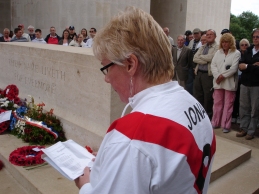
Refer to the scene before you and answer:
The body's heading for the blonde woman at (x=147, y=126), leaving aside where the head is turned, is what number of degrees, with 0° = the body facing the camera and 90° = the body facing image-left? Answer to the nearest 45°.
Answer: approximately 135°

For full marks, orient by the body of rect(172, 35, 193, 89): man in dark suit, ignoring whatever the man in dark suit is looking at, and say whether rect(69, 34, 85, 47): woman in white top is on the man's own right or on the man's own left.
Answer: on the man's own right

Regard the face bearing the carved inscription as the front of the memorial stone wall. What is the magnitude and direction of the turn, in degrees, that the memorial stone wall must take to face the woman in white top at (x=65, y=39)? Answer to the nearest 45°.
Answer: approximately 135° to its right

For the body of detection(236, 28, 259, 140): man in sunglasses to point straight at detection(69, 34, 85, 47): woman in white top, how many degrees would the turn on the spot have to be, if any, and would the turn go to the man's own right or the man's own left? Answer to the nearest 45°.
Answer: approximately 90° to the man's own right

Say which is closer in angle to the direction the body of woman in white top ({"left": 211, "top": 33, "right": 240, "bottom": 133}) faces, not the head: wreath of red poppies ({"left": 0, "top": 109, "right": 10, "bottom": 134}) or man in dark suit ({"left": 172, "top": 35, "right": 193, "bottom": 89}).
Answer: the wreath of red poppies

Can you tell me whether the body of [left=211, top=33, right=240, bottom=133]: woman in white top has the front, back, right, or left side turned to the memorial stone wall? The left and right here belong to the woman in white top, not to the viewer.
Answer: front

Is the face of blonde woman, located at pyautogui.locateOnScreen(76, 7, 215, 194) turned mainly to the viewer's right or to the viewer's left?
to the viewer's left

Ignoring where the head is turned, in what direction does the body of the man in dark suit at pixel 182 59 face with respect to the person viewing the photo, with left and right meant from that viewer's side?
facing the viewer and to the left of the viewer

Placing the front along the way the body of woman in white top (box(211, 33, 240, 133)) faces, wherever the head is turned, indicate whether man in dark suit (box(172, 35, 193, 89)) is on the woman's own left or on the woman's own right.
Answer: on the woman's own right
